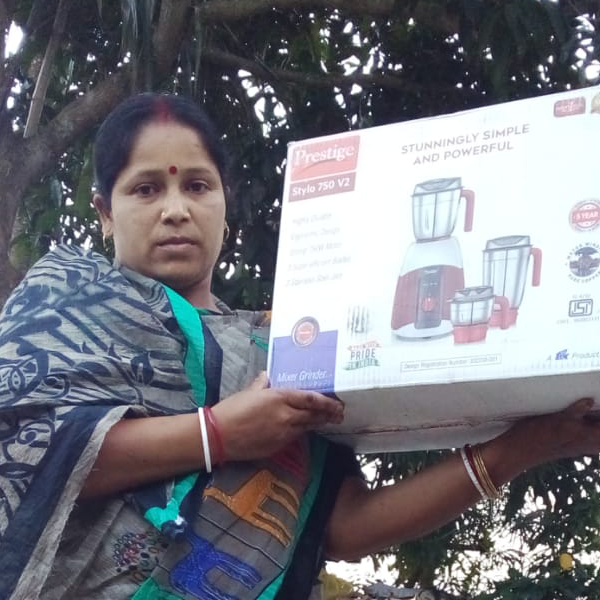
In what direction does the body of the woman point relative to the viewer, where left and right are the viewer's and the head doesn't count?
facing the viewer and to the right of the viewer
